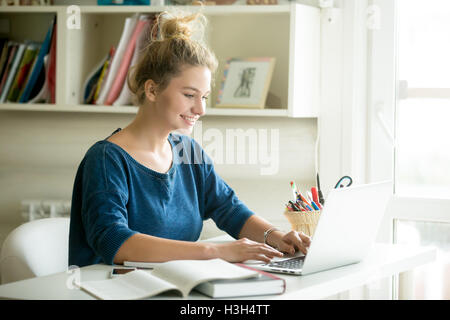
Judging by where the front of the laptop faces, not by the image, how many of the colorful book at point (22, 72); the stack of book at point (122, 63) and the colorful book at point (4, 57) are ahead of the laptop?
3

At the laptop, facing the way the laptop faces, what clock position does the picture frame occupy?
The picture frame is roughly at 1 o'clock from the laptop.

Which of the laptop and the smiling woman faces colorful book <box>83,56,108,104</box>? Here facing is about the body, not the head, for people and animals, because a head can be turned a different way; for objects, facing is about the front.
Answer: the laptop

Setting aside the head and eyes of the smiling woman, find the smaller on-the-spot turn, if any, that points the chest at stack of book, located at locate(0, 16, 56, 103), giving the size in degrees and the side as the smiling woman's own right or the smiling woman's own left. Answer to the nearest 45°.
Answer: approximately 180°

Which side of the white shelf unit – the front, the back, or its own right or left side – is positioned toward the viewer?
front

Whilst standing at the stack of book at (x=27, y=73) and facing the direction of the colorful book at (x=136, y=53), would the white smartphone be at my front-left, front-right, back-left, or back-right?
front-right

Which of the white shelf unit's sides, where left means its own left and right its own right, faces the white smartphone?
front

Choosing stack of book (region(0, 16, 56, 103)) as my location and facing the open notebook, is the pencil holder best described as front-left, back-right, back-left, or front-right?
front-left

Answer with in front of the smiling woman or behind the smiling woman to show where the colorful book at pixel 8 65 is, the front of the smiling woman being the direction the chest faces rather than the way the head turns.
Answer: behind

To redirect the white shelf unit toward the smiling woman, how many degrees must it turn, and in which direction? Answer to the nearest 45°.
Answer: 0° — it already faces them

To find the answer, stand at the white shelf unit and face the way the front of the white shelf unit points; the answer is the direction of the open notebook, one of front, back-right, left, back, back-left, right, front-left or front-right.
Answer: front

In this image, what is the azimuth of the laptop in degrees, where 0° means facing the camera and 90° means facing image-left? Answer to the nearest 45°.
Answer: approximately 135°

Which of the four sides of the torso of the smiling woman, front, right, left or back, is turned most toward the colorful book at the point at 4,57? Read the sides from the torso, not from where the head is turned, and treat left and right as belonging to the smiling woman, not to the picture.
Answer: back

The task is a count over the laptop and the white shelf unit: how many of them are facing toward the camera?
1

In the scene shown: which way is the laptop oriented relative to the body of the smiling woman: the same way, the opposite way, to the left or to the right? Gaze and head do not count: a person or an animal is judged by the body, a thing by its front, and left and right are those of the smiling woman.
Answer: the opposite way

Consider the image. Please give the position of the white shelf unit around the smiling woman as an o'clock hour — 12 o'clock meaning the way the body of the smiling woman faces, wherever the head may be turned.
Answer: The white shelf unit is roughly at 8 o'clock from the smiling woman.

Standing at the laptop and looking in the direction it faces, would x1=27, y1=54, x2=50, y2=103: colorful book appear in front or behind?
in front
